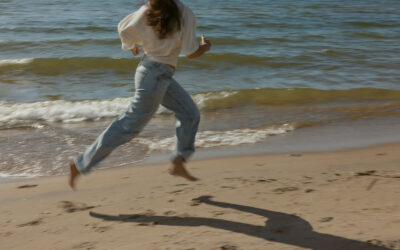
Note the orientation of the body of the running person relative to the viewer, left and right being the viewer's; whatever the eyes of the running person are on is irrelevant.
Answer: facing away from the viewer and to the right of the viewer
